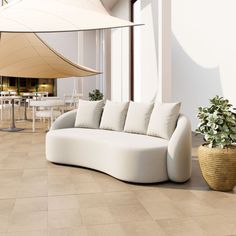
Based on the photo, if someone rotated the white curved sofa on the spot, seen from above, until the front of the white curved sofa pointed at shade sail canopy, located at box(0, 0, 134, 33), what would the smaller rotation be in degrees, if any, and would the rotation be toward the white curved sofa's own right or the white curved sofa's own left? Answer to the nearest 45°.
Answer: approximately 90° to the white curved sofa's own right

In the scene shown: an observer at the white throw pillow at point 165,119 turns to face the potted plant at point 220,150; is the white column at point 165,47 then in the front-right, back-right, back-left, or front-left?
back-left

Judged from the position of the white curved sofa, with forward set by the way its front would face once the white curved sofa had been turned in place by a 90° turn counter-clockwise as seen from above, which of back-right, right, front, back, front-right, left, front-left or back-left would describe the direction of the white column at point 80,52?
back-left

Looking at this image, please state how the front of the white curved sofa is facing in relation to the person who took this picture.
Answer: facing the viewer and to the left of the viewer

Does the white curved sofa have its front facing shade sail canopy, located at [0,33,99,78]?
no
